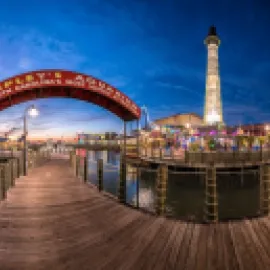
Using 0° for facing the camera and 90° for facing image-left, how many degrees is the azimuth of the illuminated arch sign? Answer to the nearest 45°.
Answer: approximately 0°

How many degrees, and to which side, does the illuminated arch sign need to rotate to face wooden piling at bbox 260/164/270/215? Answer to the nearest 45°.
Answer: approximately 45° to its left

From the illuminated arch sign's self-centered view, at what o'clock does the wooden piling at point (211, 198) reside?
The wooden piling is roughly at 11 o'clock from the illuminated arch sign.

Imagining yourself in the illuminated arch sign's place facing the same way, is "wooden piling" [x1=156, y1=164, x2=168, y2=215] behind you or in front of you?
in front

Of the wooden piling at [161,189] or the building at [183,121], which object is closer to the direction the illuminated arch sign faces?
the wooden piling
